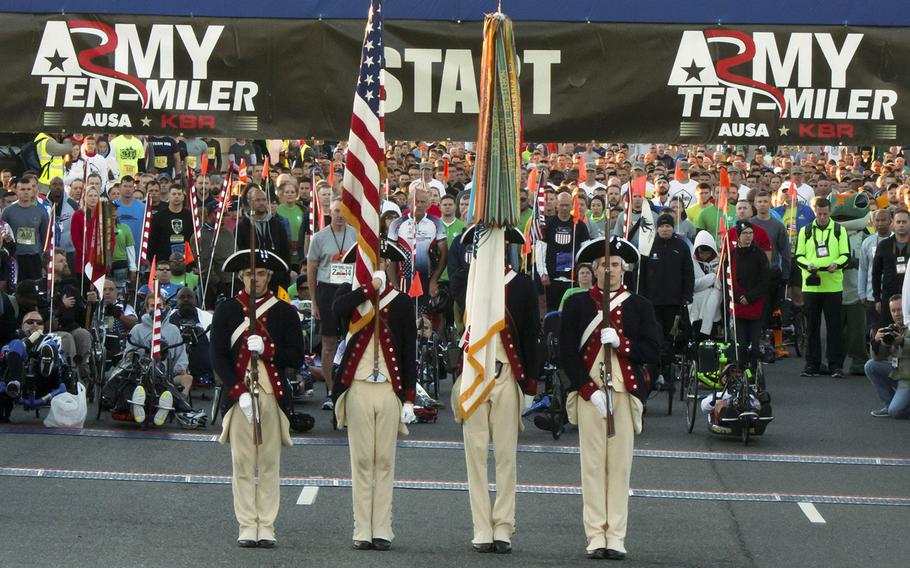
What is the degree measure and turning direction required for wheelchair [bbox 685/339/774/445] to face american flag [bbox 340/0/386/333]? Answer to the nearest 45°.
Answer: approximately 45° to its right

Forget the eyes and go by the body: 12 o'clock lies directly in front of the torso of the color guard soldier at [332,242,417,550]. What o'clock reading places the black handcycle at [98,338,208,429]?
The black handcycle is roughly at 5 o'clock from the color guard soldier.

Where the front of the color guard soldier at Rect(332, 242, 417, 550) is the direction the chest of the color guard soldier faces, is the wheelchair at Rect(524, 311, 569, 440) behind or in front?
behind

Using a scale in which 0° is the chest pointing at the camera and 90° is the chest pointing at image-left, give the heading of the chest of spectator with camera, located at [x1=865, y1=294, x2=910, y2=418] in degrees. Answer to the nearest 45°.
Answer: approximately 45°

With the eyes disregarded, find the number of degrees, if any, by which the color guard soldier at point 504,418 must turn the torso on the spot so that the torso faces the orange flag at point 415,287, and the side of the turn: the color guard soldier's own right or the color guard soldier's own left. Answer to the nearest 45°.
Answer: approximately 180°

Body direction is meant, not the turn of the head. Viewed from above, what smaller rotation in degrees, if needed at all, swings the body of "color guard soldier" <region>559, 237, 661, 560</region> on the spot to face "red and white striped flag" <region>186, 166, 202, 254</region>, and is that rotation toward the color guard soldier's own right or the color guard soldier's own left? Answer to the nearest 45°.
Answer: approximately 135° to the color guard soldier's own right

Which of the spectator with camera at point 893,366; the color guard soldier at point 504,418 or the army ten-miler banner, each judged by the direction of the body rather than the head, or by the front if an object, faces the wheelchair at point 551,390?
the spectator with camera
